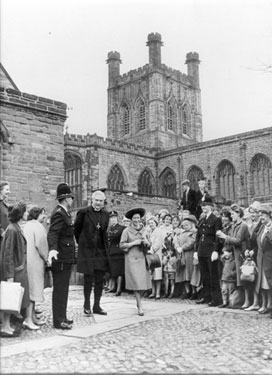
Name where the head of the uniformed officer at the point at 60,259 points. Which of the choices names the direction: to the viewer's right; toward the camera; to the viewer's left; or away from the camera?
to the viewer's right

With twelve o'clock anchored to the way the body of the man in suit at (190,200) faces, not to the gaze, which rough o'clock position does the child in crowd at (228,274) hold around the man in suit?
The child in crowd is roughly at 10 o'clock from the man in suit.

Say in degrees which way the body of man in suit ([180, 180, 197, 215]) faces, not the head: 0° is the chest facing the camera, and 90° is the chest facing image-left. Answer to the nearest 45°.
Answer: approximately 45°

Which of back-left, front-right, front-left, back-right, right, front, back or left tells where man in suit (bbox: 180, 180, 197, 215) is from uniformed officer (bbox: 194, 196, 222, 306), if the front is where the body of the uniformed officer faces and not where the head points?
back-right

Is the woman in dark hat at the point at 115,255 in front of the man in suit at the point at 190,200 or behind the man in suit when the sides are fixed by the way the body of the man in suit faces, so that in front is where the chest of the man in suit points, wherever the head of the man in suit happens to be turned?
in front

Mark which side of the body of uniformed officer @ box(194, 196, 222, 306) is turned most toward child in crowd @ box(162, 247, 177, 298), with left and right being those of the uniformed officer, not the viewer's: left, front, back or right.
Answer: right

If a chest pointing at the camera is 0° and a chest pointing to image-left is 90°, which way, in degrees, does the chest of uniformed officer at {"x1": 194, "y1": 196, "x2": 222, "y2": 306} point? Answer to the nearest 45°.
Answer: approximately 45°

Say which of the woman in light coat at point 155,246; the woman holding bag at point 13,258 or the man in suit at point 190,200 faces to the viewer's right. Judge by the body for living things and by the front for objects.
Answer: the woman holding bag

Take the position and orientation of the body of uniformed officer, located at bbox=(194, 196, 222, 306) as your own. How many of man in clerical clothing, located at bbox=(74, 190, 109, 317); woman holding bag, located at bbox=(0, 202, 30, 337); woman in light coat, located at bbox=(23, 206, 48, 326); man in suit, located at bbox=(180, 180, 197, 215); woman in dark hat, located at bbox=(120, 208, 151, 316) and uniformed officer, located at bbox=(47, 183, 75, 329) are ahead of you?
5

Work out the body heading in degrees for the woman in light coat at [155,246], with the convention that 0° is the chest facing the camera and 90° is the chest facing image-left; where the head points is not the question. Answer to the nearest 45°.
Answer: approximately 45°

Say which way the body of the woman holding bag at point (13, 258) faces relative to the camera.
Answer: to the viewer's right

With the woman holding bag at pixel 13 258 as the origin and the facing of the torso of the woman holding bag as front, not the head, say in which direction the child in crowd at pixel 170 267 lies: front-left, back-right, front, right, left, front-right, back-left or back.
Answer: front-left

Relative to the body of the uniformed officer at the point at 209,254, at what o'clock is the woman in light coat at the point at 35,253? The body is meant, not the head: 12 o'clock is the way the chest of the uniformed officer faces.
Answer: The woman in light coat is roughly at 12 o'clock from the uniformed officer.

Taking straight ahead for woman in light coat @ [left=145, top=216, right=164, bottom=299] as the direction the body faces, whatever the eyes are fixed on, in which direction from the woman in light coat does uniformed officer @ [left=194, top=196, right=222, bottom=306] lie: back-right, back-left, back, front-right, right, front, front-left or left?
left

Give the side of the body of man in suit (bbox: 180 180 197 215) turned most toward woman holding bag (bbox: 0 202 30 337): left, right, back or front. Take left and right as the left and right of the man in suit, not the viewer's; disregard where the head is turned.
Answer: front

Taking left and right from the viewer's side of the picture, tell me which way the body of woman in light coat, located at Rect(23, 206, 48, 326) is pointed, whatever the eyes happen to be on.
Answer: facing away from the viewer and to the right of the viewer
